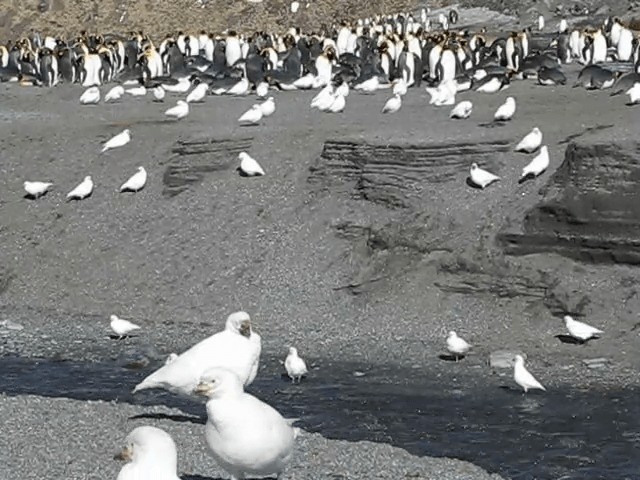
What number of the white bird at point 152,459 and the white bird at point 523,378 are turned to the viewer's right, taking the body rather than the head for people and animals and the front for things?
0

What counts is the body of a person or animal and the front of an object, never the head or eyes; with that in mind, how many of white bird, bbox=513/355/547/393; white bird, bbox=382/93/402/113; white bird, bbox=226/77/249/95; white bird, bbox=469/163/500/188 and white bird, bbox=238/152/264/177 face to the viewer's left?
3

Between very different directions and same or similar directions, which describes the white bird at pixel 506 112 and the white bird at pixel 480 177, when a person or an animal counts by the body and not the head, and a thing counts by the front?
very different directions

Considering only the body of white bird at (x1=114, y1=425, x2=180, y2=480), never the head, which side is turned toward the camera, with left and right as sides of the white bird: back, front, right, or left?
left

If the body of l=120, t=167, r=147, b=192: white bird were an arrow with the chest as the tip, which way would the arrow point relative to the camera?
to the viewer's right

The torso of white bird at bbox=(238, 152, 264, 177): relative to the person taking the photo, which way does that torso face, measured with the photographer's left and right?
facing to the left of the viewer

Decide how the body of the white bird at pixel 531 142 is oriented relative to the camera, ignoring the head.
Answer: to the viewer's right

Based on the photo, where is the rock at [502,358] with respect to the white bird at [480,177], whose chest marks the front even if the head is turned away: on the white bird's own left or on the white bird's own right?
on the white bird's own left

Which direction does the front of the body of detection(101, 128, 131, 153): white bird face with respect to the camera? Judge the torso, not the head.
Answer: to the viewer's right

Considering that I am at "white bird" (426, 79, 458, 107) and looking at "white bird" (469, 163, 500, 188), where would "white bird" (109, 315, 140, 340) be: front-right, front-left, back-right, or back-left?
front-right

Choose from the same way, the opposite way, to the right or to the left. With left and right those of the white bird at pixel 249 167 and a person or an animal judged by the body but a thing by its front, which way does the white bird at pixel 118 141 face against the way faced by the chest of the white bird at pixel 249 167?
the opposite way

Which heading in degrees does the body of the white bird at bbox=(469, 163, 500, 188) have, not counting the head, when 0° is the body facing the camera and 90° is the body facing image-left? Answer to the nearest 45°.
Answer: approximately 90°
